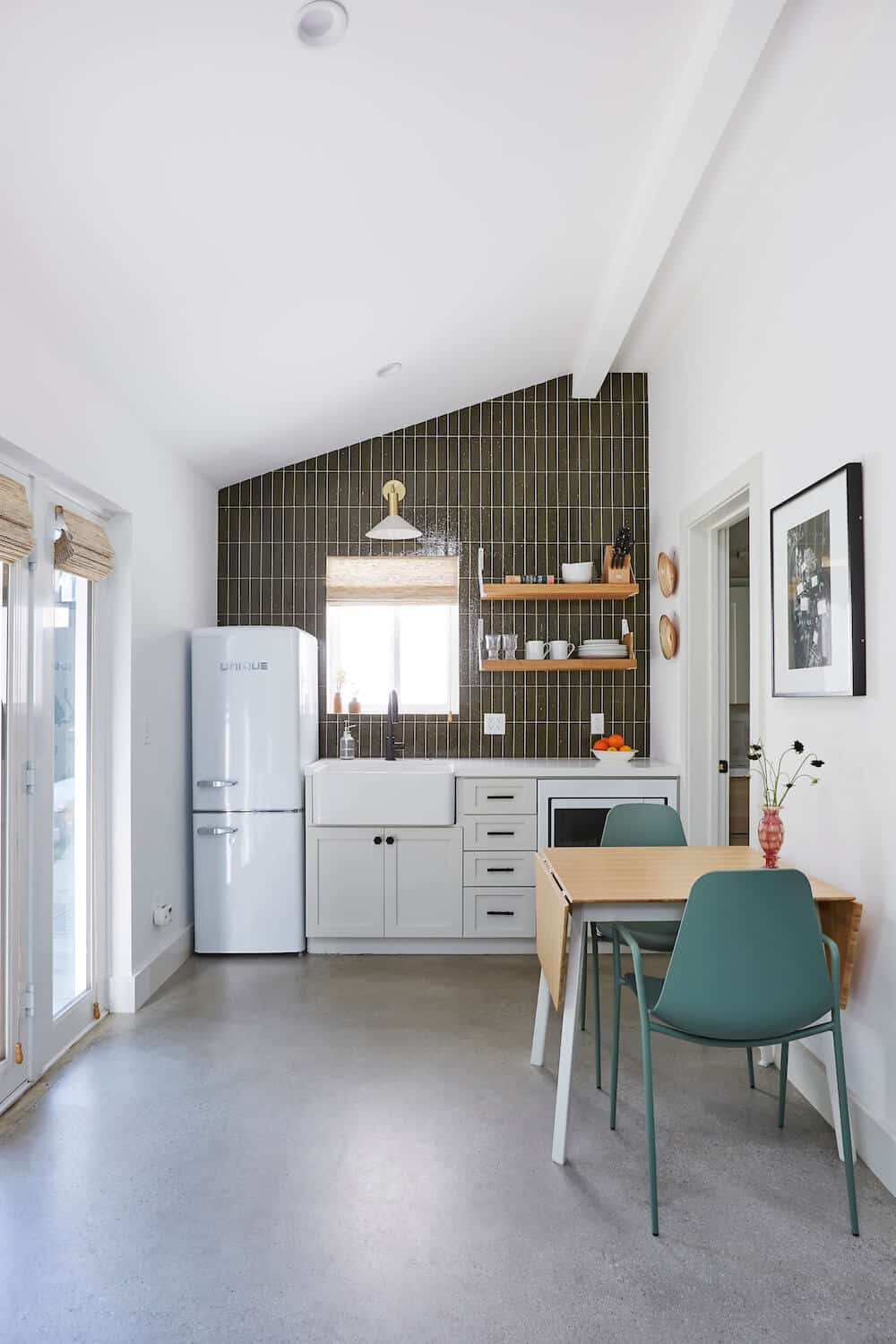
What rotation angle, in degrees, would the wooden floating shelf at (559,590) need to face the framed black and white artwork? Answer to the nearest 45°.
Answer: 0° — it already faces it

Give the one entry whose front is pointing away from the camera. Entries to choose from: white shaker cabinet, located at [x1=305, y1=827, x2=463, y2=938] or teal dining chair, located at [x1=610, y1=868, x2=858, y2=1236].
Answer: the teal dining chair

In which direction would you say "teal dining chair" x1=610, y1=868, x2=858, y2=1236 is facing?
away from the camera

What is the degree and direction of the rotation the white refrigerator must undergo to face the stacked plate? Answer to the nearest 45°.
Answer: approximately 90° to its left

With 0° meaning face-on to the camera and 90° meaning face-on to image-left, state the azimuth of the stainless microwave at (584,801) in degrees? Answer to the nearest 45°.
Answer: approximately 0°

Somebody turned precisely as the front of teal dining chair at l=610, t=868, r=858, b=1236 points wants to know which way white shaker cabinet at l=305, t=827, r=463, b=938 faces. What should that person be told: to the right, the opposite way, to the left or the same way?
the opposite way

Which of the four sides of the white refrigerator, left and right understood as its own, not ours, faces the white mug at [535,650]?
left

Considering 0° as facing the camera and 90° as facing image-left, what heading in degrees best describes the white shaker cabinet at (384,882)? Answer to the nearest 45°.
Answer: approximately 0°
